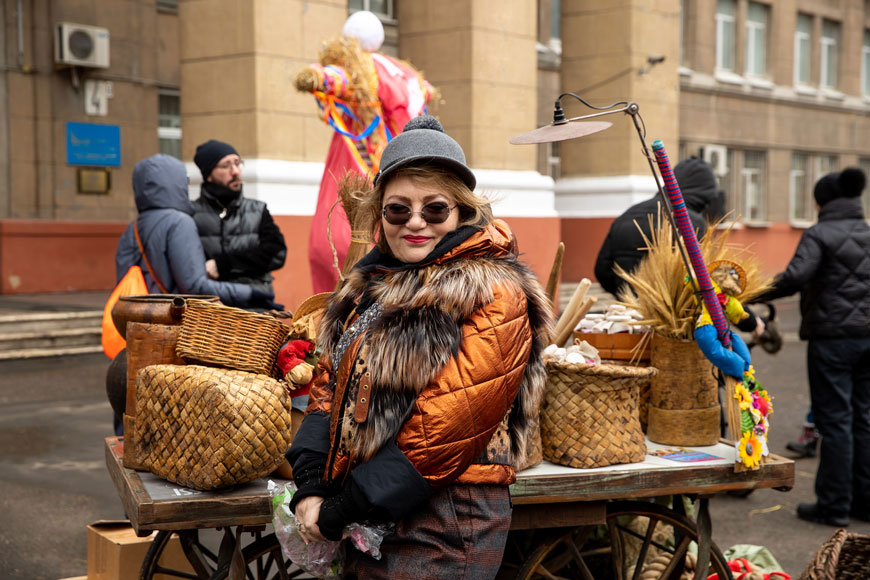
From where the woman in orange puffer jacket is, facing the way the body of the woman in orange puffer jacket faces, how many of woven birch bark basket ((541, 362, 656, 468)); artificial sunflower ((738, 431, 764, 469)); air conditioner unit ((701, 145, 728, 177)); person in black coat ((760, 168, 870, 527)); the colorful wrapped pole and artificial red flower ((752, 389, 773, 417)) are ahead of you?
0

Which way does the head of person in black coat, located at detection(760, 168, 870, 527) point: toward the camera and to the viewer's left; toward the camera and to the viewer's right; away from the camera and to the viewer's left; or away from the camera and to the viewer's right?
away from the camera and to the viewer's left

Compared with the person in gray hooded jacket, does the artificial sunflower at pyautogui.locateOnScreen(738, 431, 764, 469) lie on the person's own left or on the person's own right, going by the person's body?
on the person's own right

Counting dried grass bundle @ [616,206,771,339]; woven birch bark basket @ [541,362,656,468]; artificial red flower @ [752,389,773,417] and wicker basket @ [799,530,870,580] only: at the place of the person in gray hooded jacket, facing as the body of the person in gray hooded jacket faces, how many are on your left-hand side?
0

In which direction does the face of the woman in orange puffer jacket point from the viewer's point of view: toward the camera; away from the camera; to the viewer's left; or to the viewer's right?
toward the camera

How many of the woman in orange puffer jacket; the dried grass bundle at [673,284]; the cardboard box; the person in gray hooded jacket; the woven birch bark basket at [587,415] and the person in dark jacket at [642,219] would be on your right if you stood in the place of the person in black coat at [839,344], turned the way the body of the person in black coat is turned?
0

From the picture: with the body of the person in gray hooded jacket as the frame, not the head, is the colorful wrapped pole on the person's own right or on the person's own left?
on the person's own right

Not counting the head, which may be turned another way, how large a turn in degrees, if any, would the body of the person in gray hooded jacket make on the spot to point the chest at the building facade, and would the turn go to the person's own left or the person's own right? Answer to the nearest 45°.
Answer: approximately 45° to the person's own left

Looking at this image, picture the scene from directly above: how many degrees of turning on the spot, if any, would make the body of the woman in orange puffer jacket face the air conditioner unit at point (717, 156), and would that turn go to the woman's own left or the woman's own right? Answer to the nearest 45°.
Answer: approximately 135° to the woman's own right

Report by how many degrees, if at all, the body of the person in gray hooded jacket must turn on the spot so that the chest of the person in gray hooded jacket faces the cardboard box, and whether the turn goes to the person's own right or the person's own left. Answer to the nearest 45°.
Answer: approximately 135° to the person's own right

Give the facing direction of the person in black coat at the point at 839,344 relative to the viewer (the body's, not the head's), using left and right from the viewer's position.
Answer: facing away from the viewer and to the left of the viewer

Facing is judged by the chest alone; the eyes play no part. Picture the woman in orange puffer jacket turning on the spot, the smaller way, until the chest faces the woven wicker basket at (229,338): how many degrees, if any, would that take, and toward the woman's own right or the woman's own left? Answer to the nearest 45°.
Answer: approximately 90° to the woman's own right

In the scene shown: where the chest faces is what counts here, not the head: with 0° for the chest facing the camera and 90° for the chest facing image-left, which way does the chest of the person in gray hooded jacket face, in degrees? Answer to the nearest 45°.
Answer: approximately 225°

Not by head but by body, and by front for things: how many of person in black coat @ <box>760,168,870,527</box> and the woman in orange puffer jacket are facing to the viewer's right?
0

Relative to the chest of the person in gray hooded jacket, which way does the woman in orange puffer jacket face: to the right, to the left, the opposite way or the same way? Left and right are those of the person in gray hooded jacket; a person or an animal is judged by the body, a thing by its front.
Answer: the opposite way

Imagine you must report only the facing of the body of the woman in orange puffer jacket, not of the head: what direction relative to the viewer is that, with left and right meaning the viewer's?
facing the viewer and to the left of the viewer
